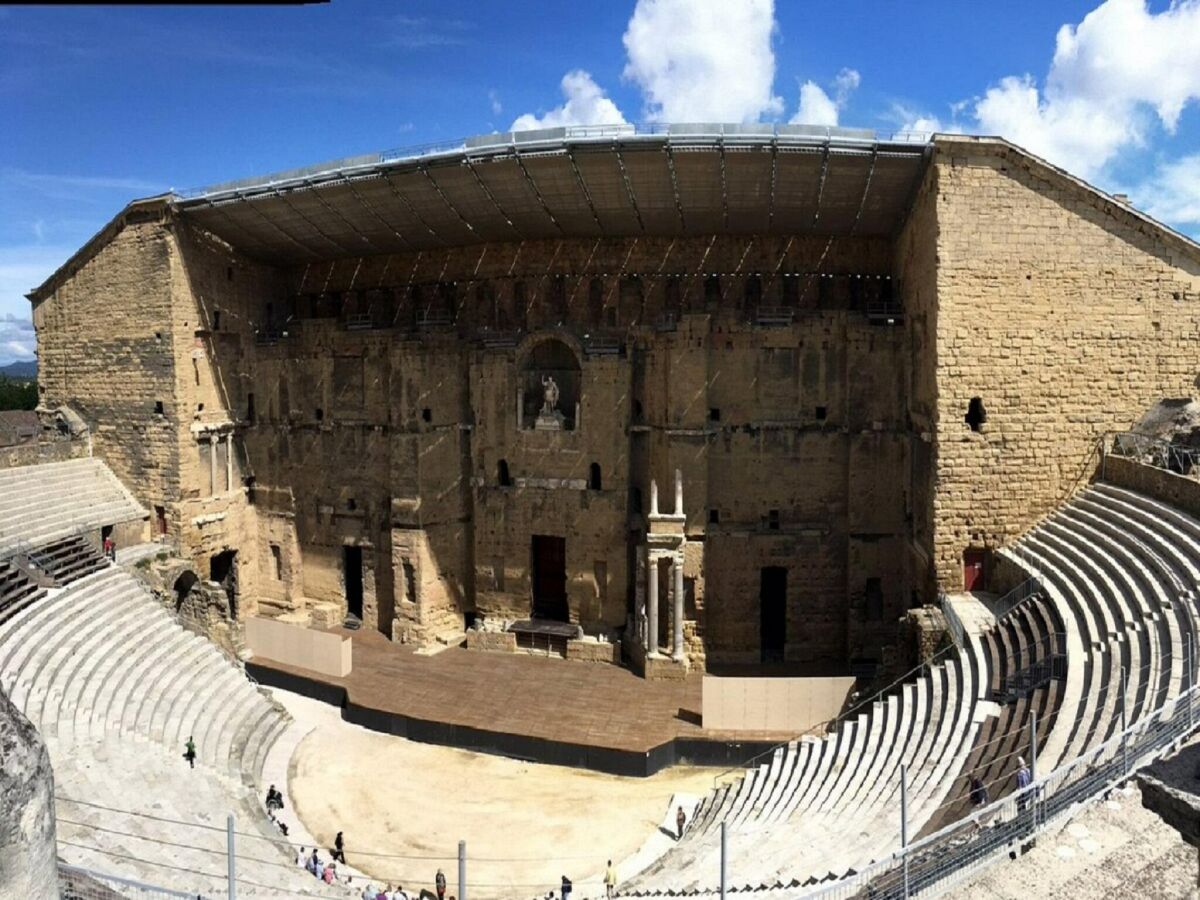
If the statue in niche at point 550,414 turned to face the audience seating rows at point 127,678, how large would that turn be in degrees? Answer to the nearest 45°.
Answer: approximately 45° to its right

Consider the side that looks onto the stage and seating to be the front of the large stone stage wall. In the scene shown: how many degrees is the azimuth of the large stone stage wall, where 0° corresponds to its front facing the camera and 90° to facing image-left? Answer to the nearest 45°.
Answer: approximately 0°

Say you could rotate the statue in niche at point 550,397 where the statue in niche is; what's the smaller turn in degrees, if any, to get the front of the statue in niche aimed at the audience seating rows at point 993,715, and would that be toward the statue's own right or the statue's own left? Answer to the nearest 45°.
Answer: approximately 45° to the statue's own left

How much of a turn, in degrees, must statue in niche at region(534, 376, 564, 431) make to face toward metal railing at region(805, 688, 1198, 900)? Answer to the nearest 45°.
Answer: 0° — it already faces it

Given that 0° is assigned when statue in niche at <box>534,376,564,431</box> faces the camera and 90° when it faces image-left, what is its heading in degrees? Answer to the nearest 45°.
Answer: approximately 0°
